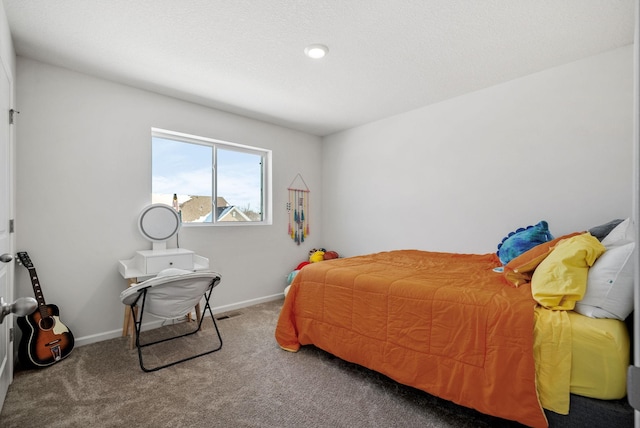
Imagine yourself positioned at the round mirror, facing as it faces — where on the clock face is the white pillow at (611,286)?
The white pillow is roughly at 11 o'clock from the round mirror.

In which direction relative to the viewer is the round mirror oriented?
toward the camera

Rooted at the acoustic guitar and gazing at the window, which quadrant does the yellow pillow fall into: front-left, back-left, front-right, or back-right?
front-right

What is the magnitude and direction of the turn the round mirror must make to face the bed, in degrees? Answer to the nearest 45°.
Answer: approximately 45° to its left

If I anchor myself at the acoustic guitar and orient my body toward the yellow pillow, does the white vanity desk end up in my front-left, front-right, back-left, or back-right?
front-left

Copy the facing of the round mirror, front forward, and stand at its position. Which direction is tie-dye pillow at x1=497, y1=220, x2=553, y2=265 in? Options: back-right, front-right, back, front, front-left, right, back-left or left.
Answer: front-left

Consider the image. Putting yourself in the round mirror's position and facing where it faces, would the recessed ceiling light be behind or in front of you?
in front

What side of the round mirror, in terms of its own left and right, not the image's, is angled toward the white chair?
front
